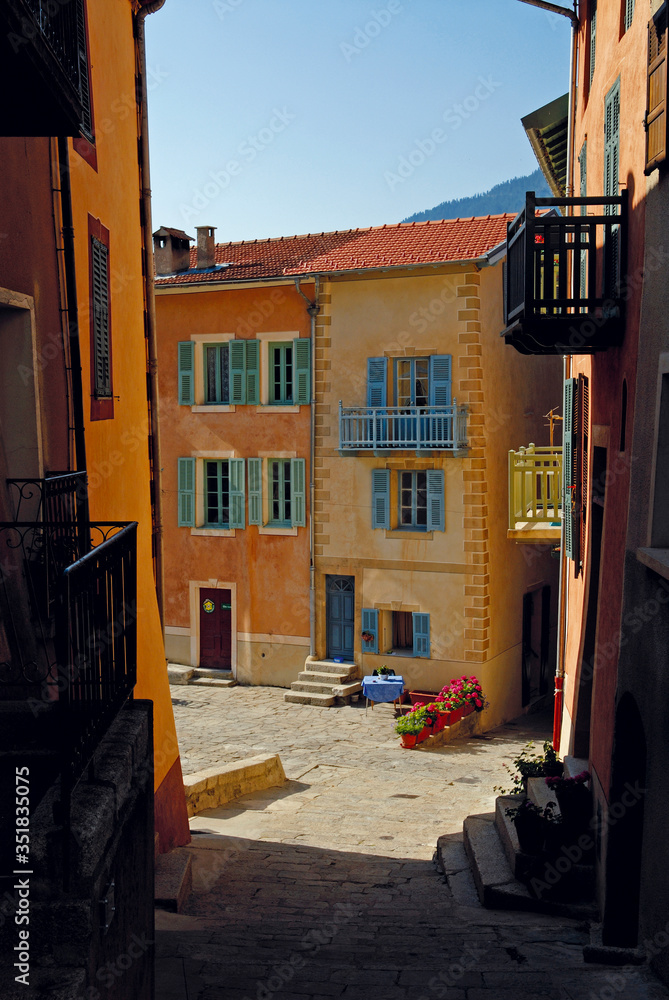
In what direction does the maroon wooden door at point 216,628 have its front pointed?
toward the camera

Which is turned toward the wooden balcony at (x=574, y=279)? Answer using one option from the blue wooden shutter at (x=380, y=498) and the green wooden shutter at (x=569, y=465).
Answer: the blue wooden shutter

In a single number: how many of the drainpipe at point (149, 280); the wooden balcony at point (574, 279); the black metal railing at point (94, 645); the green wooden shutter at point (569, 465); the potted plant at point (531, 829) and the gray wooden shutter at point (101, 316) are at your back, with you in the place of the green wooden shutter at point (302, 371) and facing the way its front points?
0

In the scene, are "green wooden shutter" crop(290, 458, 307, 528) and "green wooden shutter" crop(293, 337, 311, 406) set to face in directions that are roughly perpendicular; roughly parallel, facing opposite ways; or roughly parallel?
roughly parallel

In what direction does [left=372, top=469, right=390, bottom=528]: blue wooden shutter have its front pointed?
toward the camera

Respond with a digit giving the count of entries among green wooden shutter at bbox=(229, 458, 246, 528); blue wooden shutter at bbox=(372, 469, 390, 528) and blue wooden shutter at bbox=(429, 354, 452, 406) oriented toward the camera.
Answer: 3

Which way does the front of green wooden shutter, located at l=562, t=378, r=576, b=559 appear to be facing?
to the viewer's left

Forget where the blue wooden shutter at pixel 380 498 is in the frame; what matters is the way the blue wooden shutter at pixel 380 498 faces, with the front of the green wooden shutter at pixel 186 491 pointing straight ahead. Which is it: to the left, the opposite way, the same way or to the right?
the same way

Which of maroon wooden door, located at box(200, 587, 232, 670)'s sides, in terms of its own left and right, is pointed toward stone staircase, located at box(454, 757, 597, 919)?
front

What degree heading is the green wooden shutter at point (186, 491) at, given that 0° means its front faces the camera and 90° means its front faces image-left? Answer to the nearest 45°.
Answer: approximately 0°

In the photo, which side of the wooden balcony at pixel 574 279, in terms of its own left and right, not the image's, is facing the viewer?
left

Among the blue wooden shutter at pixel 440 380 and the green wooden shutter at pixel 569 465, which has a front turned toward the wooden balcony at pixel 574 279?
the blue wooden shutter

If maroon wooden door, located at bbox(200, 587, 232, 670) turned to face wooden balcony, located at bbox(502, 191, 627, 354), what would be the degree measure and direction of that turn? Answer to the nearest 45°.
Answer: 0° — it already faces it

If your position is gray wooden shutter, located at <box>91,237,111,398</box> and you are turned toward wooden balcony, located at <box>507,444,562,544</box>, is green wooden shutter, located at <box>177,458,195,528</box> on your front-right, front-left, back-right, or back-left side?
front-left

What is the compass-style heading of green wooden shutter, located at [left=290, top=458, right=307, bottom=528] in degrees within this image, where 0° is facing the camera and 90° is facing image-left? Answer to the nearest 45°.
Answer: approximately 0°

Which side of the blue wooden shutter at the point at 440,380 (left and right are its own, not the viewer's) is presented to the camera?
front
